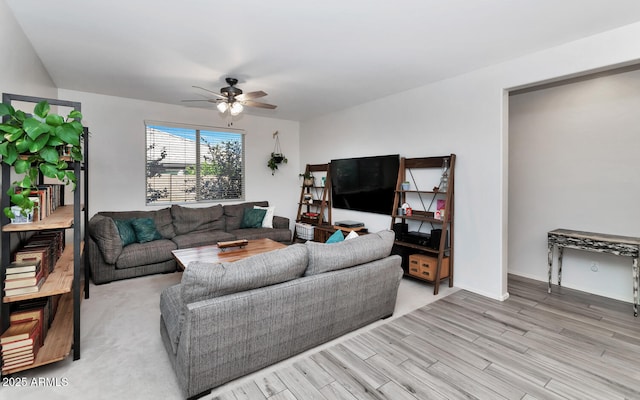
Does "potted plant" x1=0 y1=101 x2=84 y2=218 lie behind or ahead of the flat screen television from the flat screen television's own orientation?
ahead

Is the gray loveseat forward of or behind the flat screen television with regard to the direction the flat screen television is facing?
forward

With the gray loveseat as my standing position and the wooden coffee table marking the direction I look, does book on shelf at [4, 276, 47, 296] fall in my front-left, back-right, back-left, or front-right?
front-left

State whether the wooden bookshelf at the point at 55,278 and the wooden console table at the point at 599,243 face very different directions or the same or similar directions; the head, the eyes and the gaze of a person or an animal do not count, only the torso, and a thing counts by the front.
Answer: very different directions

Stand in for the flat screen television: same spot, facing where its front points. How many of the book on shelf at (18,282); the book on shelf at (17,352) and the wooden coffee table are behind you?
0

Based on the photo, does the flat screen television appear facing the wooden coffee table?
yes

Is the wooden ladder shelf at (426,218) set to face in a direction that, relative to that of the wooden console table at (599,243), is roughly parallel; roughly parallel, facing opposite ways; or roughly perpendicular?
roughly parallel

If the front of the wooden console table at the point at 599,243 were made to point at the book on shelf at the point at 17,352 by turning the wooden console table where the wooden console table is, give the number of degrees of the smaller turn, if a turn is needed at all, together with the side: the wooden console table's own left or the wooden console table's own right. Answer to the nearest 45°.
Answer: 0° — it already faces it

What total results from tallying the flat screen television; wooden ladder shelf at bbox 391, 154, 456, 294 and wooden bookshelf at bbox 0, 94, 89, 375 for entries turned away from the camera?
0

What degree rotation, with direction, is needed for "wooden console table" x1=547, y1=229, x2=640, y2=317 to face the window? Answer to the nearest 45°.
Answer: approximately 45° to its right

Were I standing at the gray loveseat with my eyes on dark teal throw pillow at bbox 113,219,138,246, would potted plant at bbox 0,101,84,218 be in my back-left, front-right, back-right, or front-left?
front-left

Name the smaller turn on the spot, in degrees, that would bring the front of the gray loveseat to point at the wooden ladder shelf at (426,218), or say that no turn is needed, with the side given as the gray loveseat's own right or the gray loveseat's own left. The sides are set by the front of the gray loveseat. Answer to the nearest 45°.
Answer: approximately 90° to the gray loveseat's own right

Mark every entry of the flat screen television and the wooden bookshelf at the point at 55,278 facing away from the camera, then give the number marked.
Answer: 0

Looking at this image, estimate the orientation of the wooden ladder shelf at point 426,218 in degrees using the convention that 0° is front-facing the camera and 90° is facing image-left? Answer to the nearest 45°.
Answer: approximately 45°

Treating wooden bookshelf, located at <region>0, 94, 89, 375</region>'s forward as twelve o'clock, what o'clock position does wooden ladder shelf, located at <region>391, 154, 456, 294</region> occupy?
wooden ladder shelf, located at <region>391, 154, 456, 294</region> is roughly at 11 o'clock from wooden bookshelf, located at <region>0, 94, 89, 375</region>.

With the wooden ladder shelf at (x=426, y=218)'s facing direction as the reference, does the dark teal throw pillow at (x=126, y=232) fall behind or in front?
in front

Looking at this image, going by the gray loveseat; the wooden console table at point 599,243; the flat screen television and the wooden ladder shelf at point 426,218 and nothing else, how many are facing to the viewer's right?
0

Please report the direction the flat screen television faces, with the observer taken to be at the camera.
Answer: facing the viewer and to the left of the viewer

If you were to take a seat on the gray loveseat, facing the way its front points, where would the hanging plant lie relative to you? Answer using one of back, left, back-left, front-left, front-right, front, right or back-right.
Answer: front-right

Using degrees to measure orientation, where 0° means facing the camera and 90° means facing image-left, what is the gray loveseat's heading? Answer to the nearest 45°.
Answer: approximately 135°

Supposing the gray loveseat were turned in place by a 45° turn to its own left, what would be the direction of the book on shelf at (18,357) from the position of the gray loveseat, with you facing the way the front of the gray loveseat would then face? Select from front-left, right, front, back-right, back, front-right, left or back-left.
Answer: front
